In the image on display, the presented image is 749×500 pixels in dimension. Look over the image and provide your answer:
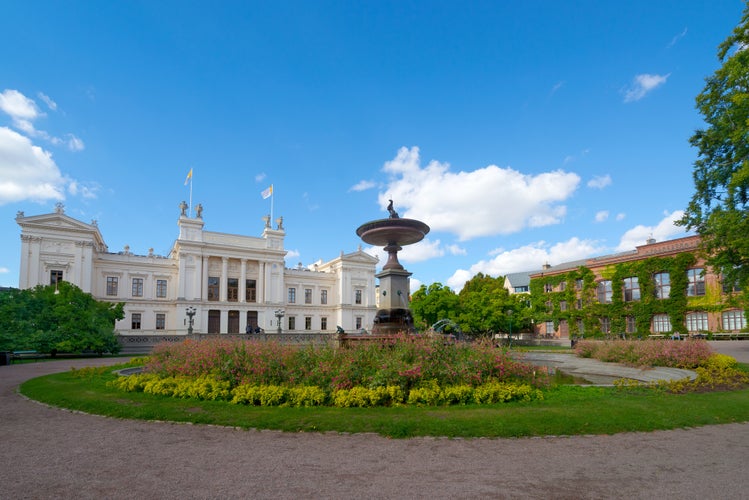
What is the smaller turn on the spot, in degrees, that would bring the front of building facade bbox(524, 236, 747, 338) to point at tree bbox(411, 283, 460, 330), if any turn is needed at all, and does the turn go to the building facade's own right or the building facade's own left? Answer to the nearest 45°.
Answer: approximately 45° to the building facade's own right

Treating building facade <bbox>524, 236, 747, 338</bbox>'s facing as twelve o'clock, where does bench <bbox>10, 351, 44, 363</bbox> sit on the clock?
The bench is roughly at 12 o'clock from the building facade.

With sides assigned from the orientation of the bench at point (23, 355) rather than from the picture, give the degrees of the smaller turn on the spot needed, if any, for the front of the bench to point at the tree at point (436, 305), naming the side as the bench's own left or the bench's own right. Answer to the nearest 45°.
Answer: approximately 45° to the bench's own left

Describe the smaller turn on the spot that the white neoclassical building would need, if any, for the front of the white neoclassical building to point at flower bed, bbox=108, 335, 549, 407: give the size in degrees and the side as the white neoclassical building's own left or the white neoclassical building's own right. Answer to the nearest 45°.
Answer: approximately 45° to the white neoclassical building's own right

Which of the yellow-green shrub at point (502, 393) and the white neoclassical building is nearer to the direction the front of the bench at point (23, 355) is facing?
the yellow-green shrub

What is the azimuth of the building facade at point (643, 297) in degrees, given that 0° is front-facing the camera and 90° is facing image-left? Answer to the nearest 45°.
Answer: approximately 45°

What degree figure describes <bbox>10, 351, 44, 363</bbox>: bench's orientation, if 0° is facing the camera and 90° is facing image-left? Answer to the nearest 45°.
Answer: approximately 315°
